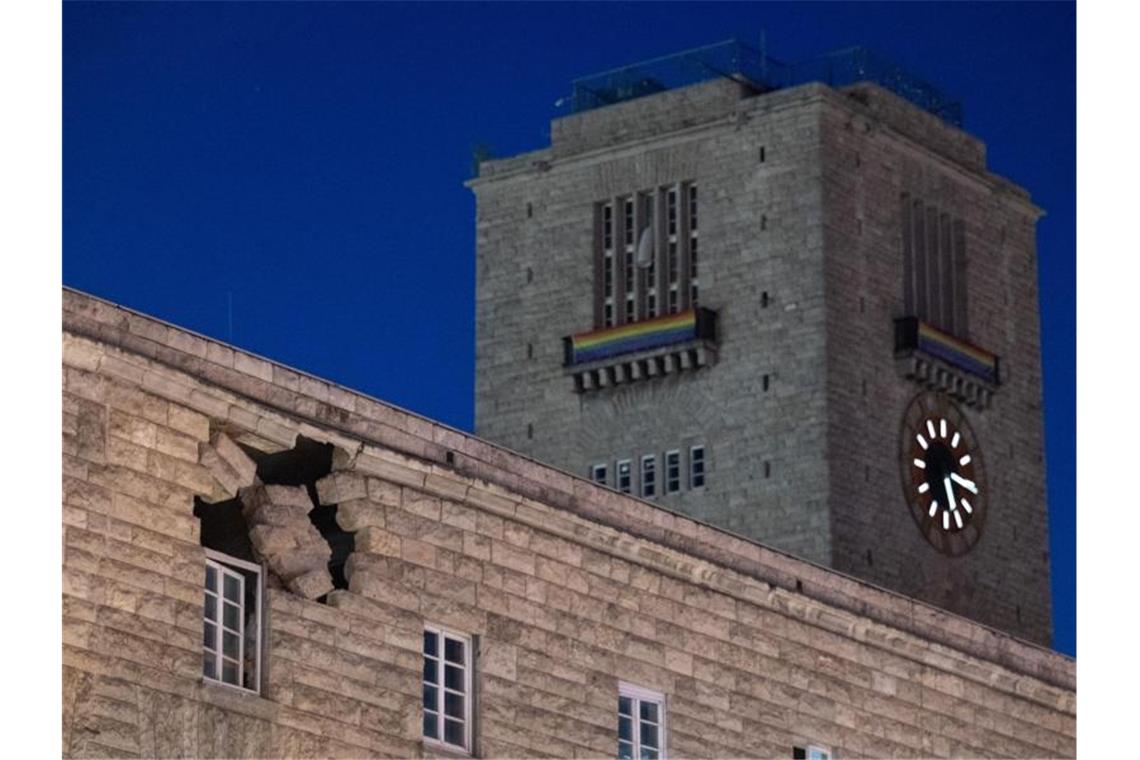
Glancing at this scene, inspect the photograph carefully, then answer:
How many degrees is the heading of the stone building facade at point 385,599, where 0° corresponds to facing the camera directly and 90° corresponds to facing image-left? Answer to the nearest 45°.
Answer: approximately 315°
